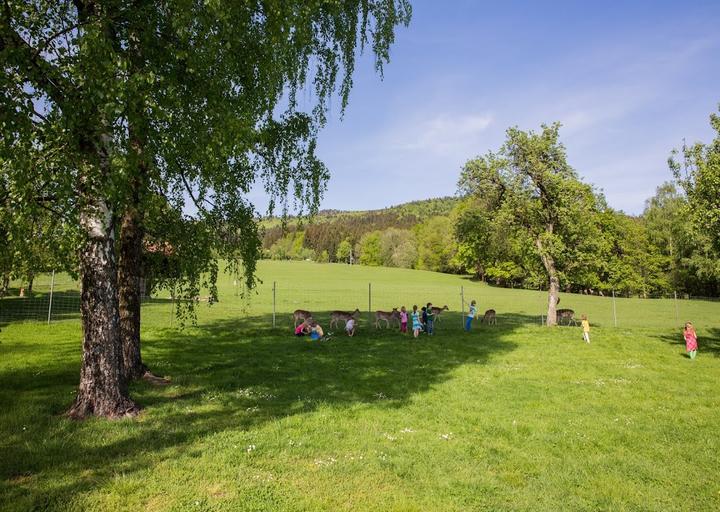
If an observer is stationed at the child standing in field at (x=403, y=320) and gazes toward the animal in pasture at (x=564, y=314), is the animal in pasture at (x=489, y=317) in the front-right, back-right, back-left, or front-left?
front-left

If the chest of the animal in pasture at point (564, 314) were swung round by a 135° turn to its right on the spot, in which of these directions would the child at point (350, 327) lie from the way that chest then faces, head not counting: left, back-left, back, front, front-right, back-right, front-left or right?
back

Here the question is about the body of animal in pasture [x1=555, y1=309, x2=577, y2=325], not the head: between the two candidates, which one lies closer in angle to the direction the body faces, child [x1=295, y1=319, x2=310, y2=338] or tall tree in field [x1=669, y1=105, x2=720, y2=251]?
the child

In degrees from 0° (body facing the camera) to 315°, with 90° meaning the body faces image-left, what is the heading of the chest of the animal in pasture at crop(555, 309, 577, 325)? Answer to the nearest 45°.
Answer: approximately 90°

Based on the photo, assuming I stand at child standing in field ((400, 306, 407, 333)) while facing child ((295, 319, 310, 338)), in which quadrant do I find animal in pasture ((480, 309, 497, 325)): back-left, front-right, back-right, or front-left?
back-right

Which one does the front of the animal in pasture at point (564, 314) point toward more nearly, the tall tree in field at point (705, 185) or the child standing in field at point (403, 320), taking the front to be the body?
the child standing in field

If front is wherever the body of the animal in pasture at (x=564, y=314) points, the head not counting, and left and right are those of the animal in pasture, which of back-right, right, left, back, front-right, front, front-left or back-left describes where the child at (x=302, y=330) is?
front-left

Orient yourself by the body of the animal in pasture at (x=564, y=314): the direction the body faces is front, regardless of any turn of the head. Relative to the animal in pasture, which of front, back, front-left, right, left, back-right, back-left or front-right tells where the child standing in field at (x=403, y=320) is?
front-left

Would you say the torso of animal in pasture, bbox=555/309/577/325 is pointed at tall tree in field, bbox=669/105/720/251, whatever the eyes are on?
no
